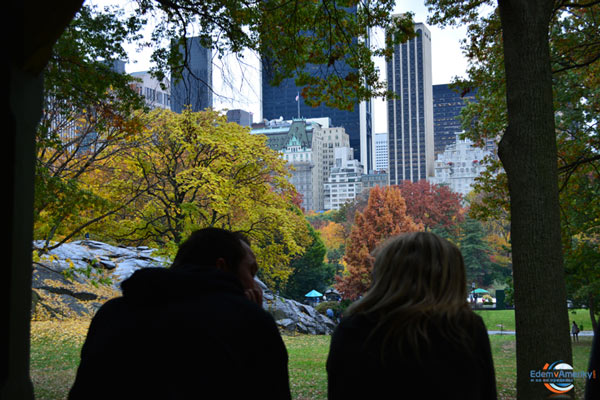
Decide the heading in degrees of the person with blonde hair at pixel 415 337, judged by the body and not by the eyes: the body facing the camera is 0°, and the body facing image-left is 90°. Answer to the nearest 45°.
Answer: approximately 180°

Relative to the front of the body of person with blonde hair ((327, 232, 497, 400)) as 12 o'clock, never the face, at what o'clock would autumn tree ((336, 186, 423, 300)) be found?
The autumn tree is roughly at 12 o'clock from the person with blonde hair.

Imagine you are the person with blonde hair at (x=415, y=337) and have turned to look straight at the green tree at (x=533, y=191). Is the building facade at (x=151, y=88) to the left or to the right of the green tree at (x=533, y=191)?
left

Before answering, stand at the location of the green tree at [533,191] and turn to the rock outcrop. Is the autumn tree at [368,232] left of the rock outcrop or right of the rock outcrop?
right

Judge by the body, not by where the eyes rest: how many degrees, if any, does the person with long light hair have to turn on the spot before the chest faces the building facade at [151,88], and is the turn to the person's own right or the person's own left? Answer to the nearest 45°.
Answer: approximately 45° to the person's own left

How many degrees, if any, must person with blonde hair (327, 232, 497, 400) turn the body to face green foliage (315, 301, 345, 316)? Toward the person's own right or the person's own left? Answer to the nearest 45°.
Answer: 0° — they already face it

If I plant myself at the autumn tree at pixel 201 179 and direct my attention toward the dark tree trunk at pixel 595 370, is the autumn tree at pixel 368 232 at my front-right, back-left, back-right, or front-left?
back-left

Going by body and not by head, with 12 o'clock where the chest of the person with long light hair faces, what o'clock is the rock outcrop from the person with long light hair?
The rock outcrop is roughly at 11 o'clock from the person with long light hair.

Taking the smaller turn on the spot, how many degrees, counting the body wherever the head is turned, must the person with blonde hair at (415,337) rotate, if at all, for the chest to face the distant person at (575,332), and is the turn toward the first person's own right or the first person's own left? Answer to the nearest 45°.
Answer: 0° — they already face them
